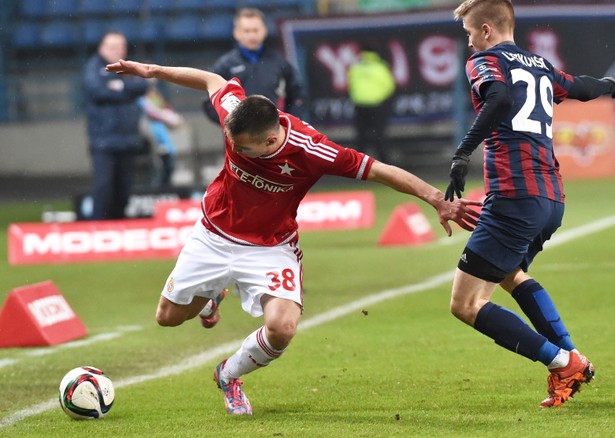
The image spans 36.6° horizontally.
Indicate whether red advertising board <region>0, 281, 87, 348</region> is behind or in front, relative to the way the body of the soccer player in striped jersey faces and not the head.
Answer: in front

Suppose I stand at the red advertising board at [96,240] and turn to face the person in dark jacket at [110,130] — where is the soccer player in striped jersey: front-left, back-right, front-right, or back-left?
back-right

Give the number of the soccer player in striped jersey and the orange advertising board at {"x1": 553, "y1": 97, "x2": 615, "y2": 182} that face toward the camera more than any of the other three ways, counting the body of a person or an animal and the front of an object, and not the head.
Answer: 1

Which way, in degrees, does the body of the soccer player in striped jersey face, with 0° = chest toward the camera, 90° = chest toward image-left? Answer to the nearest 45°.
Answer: approximately 135°

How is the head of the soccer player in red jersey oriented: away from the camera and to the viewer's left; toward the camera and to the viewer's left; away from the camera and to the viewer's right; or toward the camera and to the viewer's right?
toward the camera and to the viewer's left

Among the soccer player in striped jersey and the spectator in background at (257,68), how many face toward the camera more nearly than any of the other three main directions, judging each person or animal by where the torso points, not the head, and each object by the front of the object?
1

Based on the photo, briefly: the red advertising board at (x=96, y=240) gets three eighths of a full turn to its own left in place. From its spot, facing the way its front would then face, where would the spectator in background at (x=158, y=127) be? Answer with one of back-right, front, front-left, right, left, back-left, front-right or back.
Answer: front-left

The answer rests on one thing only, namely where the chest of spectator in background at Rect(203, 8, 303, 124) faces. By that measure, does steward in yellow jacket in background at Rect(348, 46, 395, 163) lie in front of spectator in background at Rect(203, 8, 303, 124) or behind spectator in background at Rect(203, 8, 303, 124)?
behind

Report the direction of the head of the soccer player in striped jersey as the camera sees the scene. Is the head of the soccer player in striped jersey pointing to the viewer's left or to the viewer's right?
to the viewer's left

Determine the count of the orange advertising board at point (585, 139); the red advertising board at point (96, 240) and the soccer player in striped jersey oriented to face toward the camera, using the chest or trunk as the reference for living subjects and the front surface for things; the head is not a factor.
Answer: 2

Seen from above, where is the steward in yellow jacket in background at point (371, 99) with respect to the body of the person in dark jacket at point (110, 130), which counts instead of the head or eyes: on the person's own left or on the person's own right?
on the person's own left

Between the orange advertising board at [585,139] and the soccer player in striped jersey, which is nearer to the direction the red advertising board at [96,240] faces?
the soccer player in striped jersey

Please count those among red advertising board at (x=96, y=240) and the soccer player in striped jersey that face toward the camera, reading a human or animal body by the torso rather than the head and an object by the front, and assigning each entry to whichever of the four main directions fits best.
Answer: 1

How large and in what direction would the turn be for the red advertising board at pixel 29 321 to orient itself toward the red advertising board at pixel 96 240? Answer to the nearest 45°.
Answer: approximately 135° to its left

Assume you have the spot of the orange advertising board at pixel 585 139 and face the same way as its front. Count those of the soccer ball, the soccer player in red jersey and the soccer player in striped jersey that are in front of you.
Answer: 3

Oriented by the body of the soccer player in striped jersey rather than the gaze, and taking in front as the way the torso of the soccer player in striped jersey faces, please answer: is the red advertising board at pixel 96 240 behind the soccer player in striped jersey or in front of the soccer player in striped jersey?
in front

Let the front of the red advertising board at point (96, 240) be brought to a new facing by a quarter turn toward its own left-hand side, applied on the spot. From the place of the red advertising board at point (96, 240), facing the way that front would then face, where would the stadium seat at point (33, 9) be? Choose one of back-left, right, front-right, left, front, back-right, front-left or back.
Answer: left
